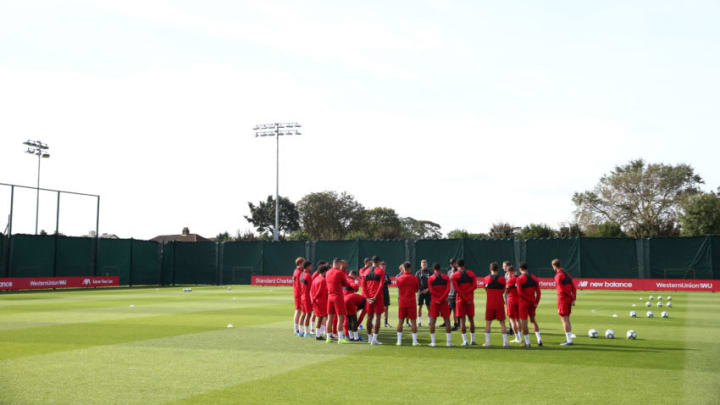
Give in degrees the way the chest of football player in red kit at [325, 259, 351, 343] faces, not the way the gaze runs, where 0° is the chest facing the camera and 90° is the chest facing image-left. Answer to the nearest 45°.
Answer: approximately 225°

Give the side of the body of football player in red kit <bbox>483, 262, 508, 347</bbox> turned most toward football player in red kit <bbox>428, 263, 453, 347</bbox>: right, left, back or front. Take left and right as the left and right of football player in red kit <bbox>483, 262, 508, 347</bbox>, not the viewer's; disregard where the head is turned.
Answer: left

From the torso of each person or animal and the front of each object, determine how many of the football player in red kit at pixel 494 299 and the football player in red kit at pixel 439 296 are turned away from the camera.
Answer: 2

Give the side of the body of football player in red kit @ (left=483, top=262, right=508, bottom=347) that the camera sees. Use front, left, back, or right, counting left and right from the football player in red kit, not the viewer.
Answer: back

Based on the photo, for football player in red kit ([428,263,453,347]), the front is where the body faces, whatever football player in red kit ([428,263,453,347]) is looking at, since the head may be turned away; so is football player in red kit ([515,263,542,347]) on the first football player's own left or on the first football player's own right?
on the first football player's own right

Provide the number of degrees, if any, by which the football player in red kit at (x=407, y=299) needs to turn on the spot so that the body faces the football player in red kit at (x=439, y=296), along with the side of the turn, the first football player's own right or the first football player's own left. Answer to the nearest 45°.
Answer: approximately 90° to the first football player's own right

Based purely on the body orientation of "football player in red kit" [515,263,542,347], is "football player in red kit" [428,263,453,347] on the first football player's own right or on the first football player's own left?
on the first football player's own left

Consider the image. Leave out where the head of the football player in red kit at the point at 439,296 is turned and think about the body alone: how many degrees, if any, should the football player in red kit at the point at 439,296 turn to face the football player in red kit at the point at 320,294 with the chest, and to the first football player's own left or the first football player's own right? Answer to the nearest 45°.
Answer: approximately 90° to the first football player's own left

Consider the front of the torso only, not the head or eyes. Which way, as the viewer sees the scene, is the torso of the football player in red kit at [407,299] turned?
away from the camera

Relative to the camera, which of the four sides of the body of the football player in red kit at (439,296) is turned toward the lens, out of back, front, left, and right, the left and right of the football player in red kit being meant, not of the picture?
back

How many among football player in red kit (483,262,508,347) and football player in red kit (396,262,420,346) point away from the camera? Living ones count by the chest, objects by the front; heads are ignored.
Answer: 2

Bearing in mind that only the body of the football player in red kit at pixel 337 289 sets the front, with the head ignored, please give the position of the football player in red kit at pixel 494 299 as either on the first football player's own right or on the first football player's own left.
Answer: on the first football player's own right
